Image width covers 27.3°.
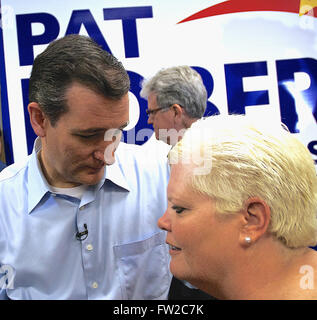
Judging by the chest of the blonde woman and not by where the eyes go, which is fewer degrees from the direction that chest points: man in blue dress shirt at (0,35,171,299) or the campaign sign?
the man in blue dress shirt

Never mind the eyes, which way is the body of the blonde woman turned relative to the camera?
to the viewer's left

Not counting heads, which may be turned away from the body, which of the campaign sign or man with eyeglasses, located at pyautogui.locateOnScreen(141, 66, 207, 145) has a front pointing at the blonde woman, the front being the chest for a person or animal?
the campaign sign

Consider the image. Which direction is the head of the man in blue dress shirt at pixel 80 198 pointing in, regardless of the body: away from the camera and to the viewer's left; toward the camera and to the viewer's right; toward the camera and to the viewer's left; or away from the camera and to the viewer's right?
toward the camera and to the viewer's right

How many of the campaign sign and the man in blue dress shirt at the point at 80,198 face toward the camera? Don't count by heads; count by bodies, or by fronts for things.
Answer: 2

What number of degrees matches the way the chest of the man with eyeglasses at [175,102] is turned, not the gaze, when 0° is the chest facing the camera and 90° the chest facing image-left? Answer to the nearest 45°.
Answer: approximately 90°

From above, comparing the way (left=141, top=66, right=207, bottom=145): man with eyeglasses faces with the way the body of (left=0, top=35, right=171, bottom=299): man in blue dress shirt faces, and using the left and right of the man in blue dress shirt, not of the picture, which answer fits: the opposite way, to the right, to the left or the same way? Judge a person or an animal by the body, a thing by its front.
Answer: to the right

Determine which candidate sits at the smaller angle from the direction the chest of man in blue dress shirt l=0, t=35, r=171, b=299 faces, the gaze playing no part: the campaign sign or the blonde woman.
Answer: the blonde woman

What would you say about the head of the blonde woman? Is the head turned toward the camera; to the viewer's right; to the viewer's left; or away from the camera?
to the viewer's left

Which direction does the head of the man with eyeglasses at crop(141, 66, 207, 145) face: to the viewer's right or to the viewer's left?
to the viewer's left

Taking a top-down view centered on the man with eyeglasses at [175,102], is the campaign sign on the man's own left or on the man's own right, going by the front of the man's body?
on the man's own right

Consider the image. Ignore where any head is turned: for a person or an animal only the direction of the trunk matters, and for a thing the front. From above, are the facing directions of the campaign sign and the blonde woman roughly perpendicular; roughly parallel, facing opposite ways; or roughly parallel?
roughly perpendicular
